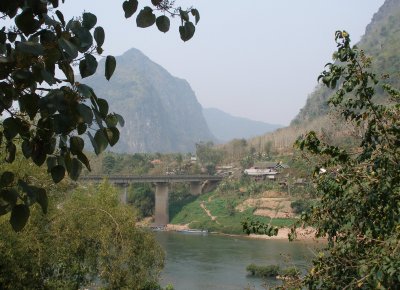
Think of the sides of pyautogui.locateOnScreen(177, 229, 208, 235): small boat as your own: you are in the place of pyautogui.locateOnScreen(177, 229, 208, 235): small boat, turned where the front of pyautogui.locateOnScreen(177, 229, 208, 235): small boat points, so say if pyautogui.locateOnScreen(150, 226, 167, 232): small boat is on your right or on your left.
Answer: on your right

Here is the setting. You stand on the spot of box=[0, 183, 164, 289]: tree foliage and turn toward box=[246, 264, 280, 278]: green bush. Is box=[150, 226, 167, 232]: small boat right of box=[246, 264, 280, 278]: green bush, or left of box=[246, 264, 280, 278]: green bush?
left

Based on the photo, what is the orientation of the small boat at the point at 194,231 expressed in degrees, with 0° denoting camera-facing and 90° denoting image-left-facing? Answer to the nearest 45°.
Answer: approximately 90°

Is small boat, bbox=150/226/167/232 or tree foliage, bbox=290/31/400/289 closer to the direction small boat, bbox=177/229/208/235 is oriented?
the small boat

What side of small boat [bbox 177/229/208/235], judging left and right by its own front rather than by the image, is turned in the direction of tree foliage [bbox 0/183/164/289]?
left

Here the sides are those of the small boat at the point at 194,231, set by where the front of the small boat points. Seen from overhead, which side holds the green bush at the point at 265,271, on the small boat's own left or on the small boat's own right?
on the small boat's own left

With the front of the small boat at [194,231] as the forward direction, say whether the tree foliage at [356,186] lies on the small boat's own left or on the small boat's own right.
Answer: on the small boat's own left

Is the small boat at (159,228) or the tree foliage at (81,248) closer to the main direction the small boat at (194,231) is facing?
the small boat
